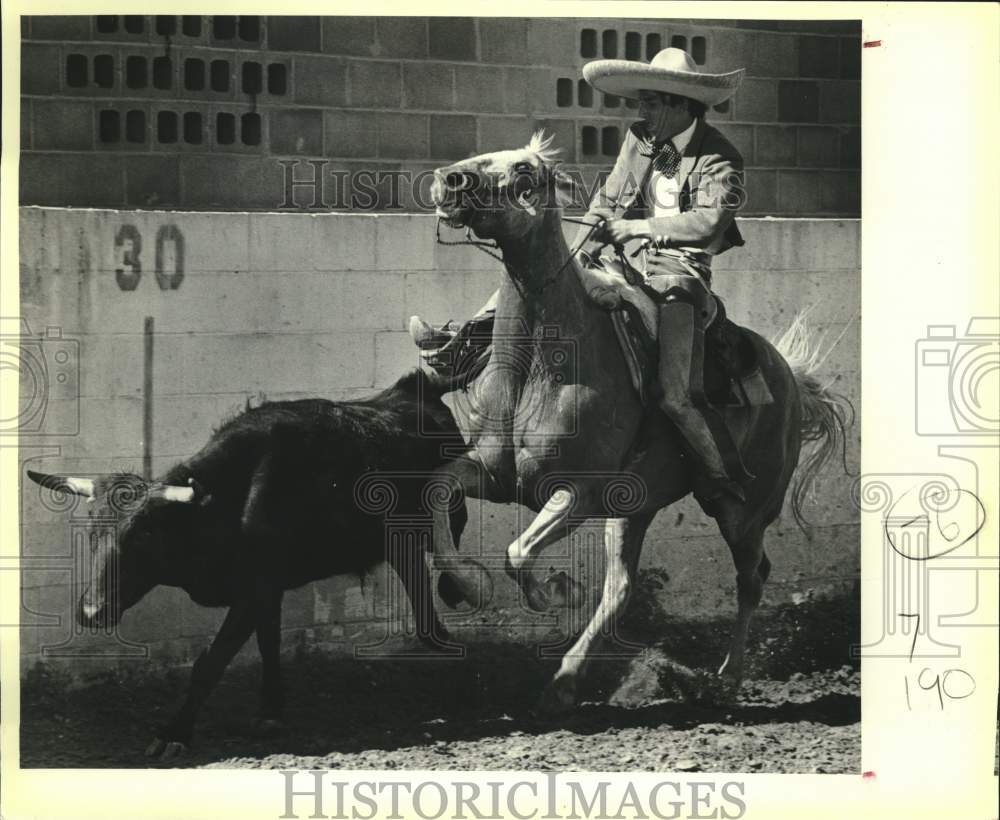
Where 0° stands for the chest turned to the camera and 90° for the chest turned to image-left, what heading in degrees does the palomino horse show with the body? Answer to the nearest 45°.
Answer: approximately 45°

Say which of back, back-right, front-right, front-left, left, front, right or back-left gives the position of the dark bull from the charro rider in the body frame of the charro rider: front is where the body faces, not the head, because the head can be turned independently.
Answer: front-right

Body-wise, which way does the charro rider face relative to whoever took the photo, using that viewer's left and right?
facing the viewer and to the left of the viewer
